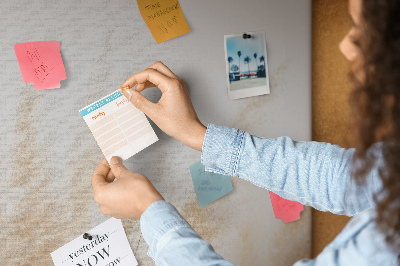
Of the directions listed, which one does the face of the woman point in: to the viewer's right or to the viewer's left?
to the viewer's left

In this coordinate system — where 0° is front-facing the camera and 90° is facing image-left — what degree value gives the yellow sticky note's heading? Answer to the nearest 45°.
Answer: approximately 0°

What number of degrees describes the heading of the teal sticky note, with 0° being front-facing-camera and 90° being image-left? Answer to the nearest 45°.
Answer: approximately 0°

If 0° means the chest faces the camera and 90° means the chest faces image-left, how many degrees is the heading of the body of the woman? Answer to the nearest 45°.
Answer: approximately 135°
